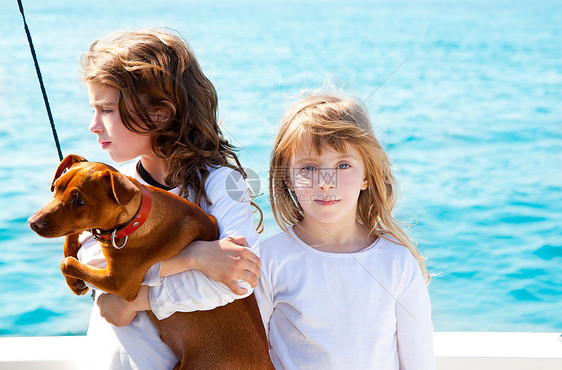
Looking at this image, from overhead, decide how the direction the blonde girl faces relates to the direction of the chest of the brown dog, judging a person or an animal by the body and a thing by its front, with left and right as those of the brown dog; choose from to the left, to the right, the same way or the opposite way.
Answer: to the left

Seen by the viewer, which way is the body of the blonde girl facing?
toward the camera

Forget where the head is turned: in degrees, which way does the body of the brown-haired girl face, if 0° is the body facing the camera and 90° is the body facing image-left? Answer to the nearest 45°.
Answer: approximately 45°

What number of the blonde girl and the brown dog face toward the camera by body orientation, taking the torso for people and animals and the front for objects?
1

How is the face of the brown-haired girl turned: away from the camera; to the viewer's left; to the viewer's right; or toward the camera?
to the viewer's left

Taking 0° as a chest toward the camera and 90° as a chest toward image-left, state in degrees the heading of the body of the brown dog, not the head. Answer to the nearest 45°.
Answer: approximately 90°

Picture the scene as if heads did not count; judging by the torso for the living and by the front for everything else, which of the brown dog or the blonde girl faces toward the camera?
the blonde girl
